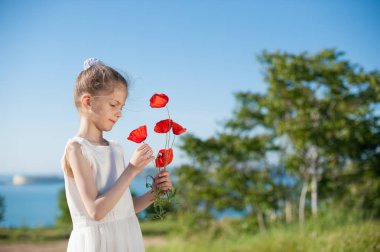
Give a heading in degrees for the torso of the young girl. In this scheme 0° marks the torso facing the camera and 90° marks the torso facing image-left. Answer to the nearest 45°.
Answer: approximately 315°

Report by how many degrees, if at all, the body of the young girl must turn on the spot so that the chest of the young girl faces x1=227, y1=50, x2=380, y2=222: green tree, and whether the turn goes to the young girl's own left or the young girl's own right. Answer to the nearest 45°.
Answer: approximately 90° to the young girl's own left
